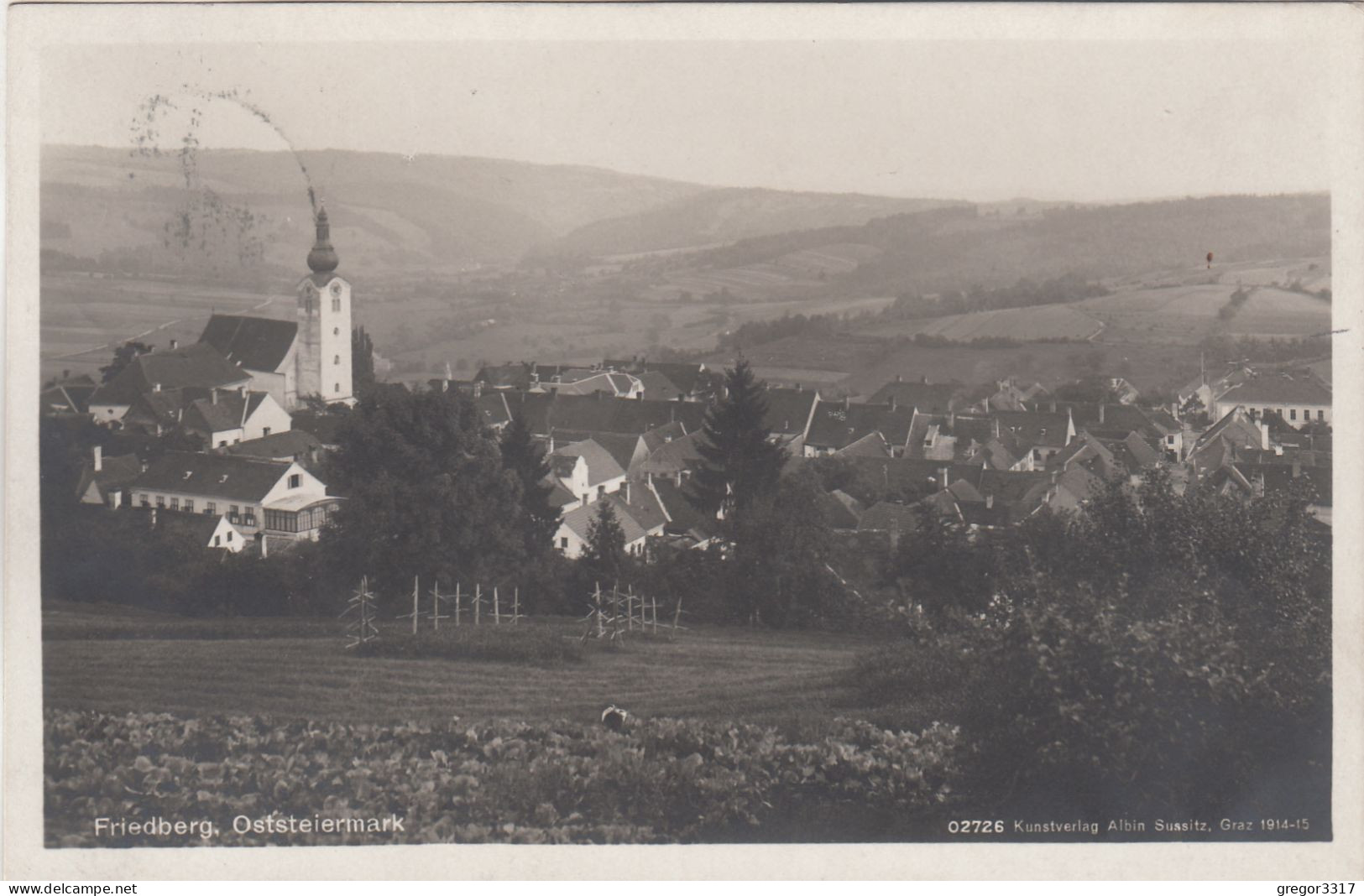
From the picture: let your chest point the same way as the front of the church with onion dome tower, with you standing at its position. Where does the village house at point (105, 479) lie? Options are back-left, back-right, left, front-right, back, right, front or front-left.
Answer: back-right

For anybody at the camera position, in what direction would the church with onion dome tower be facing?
facing the viewer and to the right of the viewer

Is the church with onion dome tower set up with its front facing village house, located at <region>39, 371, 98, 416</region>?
no

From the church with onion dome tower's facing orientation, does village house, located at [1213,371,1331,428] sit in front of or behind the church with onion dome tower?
in front
